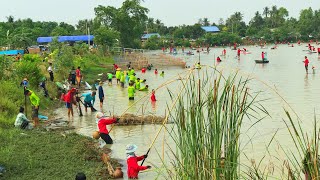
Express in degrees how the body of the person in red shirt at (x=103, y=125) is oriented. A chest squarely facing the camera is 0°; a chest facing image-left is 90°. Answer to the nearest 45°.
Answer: approximately 270°

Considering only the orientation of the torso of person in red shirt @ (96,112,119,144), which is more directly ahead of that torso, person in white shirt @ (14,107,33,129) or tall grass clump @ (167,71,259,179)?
the tall grass clump

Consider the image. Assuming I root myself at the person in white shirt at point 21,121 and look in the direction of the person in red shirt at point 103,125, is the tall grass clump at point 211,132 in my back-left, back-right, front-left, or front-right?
front-right

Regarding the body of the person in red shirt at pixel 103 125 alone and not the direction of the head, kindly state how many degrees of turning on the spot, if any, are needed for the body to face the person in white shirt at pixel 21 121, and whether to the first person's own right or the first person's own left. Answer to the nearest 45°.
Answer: approximately 135° to the first person's own left

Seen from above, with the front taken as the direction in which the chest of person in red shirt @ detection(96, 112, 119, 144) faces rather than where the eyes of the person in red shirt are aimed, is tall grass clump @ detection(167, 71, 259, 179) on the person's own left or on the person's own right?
on the person's own right
